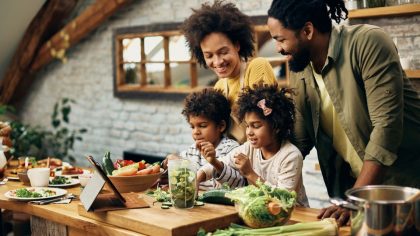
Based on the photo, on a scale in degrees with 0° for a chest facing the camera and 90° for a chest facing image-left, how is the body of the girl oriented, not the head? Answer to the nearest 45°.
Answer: approximately 45°

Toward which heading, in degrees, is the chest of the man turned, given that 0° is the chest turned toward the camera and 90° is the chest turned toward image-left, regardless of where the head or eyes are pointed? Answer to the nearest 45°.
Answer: approximately 45°

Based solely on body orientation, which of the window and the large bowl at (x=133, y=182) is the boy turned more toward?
the large bowl

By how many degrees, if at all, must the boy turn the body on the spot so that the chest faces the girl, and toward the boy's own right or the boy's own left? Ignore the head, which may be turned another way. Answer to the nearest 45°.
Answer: approximately 90° to the boy's own left

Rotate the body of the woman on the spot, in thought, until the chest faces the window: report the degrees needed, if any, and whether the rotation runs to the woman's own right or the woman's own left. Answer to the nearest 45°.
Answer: approximately 135° to the woman's own right

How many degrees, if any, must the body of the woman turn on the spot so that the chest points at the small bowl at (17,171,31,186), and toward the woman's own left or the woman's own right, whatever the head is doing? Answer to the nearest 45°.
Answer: approximately 45° to the woman's own right

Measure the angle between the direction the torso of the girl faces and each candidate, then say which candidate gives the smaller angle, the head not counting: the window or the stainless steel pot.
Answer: the stainless steel pot
